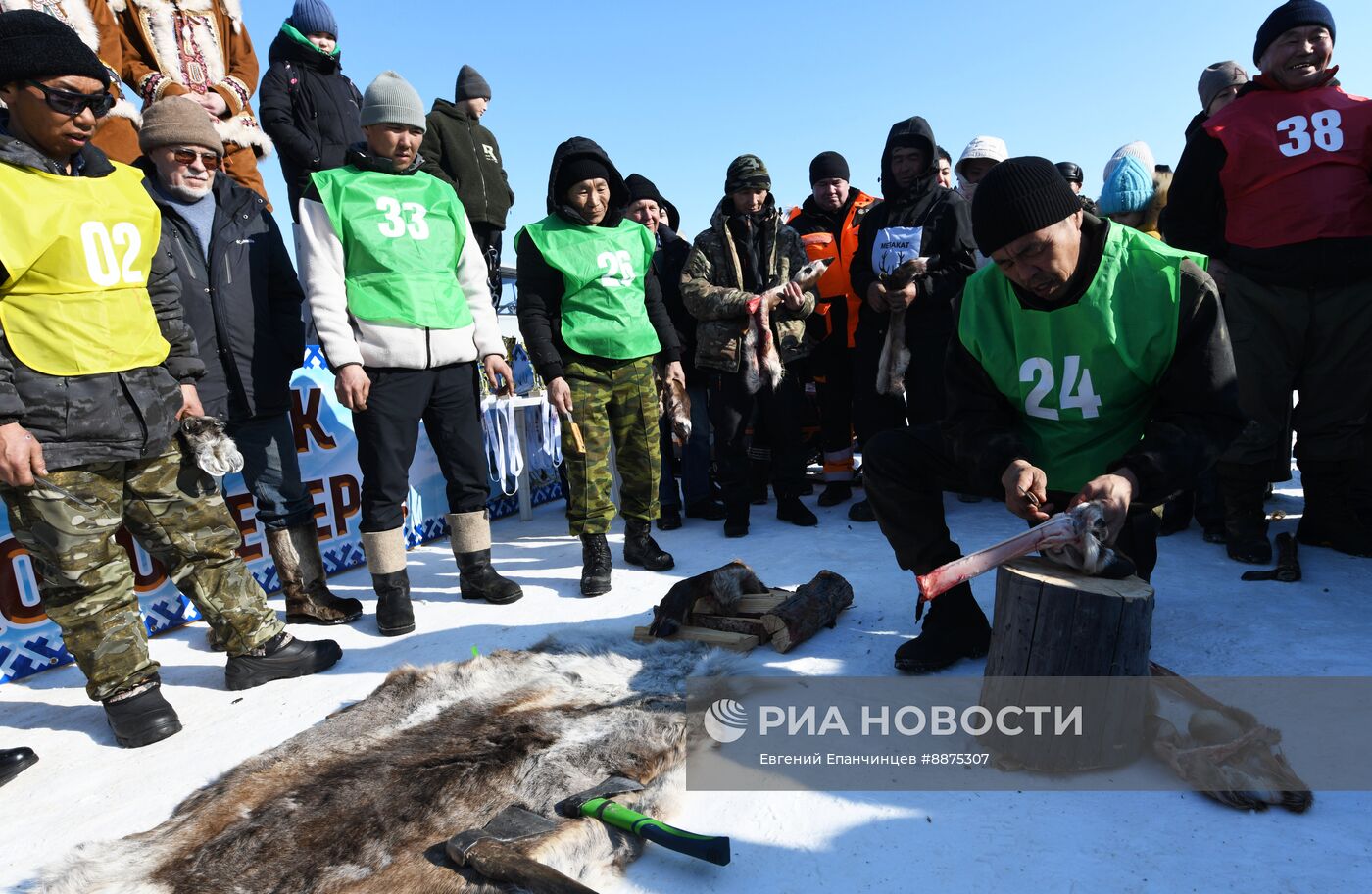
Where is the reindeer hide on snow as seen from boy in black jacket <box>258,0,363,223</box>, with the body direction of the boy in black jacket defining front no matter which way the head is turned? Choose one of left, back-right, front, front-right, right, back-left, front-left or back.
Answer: front-right

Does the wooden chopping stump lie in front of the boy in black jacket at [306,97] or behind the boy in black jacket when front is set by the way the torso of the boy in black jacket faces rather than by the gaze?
in front

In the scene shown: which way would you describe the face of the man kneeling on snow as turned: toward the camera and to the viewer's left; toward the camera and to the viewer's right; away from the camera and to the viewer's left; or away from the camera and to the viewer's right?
toward the camera and to the viewer's left

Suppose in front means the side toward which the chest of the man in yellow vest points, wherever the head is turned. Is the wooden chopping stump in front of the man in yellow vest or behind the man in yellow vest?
in front

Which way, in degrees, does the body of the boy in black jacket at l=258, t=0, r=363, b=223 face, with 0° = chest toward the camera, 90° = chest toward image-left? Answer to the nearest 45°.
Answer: approximately 315°

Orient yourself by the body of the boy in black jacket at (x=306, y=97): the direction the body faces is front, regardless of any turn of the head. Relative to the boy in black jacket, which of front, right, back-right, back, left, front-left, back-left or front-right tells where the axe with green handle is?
front-right

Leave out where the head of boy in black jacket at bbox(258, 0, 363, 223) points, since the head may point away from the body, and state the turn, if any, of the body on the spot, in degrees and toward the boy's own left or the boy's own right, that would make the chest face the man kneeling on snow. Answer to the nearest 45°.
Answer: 0° — they already face them

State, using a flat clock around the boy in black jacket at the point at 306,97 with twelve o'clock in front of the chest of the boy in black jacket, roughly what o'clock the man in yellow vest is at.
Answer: The man in yellow vest is roughly at 2 o'clock from the boy in black jacket.

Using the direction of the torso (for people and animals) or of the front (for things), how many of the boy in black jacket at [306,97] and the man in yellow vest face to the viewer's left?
0

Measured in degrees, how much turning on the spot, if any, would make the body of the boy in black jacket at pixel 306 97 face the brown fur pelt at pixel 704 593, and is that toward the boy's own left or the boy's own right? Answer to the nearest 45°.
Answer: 0° — they already face it
